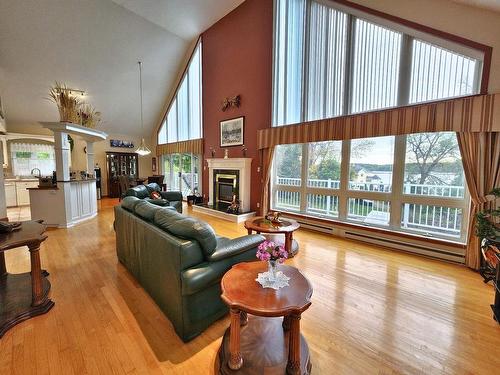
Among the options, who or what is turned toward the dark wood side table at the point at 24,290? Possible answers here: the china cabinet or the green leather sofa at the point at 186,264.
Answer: the china cabinet

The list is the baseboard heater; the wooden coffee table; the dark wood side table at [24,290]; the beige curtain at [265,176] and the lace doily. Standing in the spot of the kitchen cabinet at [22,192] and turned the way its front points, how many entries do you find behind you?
0

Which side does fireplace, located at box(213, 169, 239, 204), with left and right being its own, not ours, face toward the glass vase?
front

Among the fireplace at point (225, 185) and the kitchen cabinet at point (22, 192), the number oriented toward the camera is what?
2

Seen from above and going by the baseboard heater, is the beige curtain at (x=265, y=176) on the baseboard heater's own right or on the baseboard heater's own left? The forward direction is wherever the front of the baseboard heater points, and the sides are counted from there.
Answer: on the baseboard heater's own right

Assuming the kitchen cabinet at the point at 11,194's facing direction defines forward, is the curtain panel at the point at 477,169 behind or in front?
in front

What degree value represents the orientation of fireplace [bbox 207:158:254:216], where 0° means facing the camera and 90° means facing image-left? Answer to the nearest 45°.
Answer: approximately 45°

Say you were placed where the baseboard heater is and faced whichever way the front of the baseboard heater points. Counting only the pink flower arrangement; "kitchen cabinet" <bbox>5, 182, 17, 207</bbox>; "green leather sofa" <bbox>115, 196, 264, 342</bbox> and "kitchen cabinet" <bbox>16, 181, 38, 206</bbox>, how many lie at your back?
0

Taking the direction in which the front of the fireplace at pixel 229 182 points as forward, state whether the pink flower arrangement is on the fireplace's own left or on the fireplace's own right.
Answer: on the fireplace's own left

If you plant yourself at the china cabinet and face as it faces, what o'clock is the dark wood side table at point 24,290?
The dark wood side table is roughly at 12 o'clock from the china cabinet.

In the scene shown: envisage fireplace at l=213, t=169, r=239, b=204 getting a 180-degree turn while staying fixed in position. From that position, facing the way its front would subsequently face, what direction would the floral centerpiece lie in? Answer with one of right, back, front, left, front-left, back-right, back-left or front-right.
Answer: back

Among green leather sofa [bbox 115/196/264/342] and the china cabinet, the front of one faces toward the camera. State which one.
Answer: the china cabinet

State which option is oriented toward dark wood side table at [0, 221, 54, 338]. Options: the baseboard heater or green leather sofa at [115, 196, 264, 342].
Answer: the baseboard heater

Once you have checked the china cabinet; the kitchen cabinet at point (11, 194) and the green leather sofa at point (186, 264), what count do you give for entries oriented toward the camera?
2

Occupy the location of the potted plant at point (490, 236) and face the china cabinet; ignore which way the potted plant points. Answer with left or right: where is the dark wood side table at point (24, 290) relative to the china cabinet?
left

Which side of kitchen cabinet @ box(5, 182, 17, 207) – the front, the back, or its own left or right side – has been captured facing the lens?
front

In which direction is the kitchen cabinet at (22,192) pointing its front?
toward the camera

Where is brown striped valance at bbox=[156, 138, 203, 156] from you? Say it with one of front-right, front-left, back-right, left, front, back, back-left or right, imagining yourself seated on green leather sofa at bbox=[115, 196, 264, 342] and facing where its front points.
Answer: front-left

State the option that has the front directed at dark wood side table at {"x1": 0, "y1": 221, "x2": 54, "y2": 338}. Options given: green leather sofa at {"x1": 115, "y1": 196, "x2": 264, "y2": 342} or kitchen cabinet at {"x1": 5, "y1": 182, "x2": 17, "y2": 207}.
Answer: the kitchen cabinet

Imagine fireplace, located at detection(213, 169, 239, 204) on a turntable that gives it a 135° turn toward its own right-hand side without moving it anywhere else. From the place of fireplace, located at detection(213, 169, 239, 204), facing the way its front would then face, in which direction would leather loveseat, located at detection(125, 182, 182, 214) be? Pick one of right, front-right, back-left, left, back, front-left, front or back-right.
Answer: left
